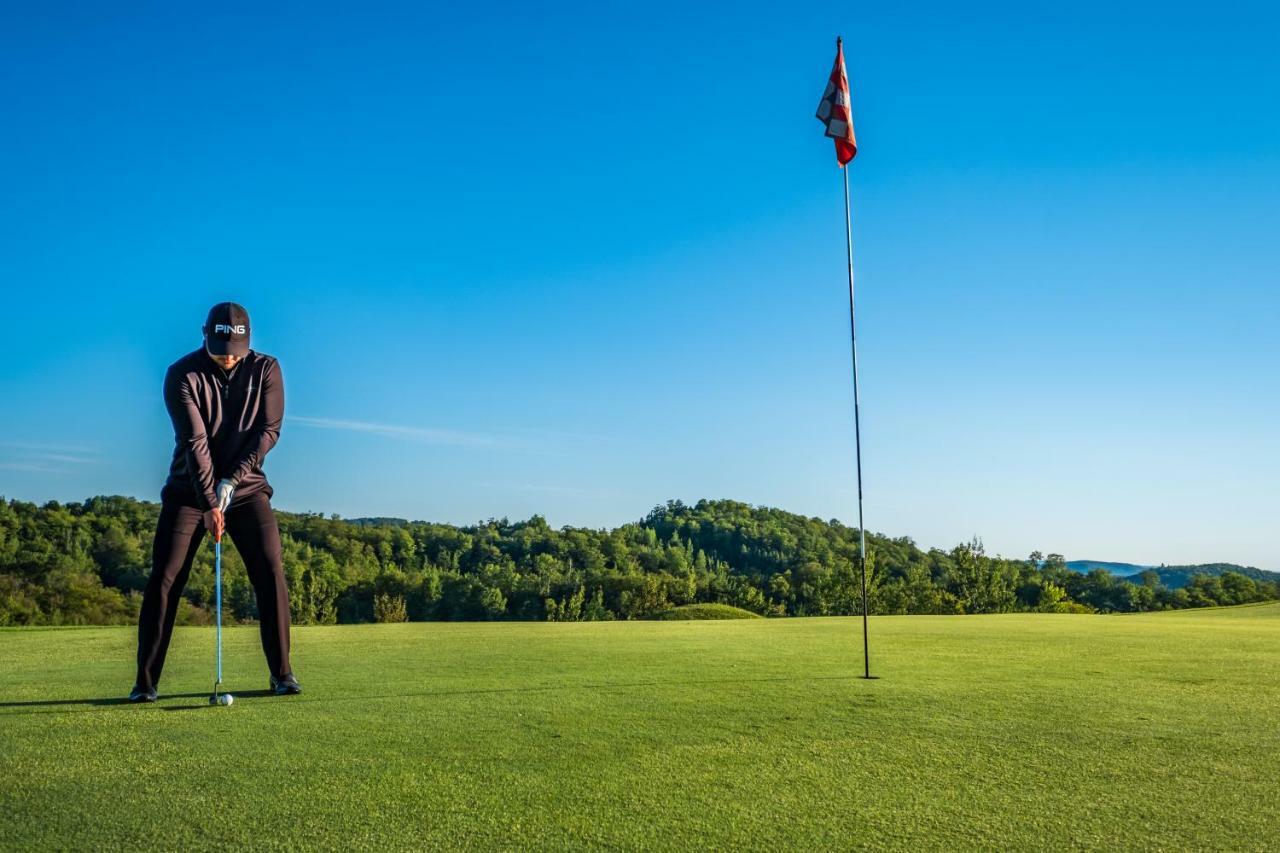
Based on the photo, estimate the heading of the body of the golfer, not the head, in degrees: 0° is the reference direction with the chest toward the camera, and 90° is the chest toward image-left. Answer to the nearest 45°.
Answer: approximately 0°
